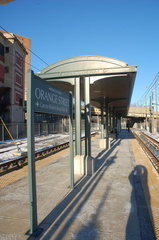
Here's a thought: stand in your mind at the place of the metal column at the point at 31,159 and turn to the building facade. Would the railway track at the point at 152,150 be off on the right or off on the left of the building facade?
right

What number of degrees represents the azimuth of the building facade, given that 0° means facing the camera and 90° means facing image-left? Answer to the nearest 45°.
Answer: approximately 315°

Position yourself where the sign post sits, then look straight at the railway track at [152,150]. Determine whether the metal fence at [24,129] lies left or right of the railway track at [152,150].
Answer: left

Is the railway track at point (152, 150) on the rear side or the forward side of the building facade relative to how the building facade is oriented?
on the forward side

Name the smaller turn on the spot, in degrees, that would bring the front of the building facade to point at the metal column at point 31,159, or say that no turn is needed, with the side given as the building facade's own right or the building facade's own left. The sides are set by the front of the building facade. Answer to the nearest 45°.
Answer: approximately 45° to the building facade's own right

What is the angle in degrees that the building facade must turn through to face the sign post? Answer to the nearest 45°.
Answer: approximately 45° to its right
